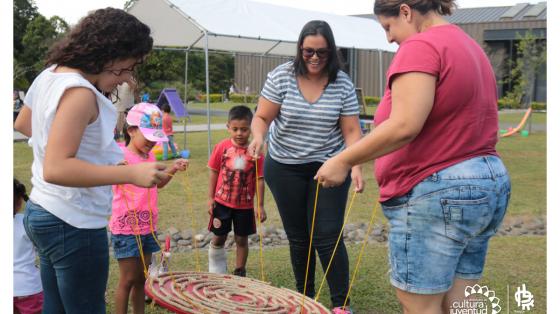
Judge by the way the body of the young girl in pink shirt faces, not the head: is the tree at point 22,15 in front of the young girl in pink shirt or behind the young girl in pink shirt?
behind

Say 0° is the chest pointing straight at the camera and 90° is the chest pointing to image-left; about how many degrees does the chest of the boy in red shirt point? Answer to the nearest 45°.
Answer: approximately 0°

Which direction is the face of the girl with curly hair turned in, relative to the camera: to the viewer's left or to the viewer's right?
to the viewer's right

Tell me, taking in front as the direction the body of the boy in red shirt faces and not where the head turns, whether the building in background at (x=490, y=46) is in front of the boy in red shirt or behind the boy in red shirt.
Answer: behind

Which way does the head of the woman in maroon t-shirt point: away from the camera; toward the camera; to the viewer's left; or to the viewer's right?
to the viewer's left

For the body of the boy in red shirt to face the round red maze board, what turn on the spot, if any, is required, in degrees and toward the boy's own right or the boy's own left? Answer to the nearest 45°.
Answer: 0° — they already face it

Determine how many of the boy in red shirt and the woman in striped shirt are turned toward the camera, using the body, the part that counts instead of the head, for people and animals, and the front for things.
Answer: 2

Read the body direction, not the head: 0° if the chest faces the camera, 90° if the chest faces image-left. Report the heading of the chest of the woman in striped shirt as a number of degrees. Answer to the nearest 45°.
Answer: approximately 0°

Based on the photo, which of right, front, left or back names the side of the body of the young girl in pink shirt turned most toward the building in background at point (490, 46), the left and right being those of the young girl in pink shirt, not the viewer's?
left
